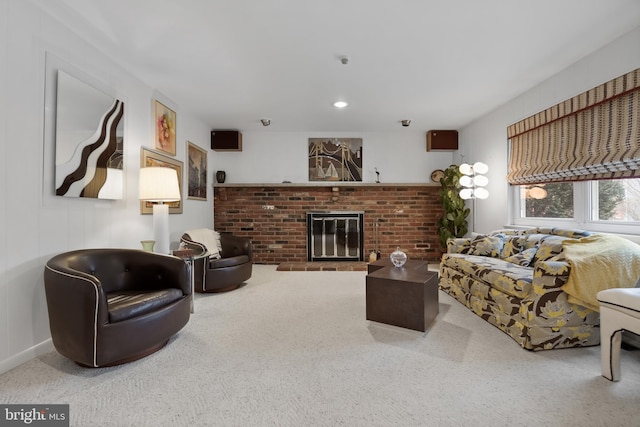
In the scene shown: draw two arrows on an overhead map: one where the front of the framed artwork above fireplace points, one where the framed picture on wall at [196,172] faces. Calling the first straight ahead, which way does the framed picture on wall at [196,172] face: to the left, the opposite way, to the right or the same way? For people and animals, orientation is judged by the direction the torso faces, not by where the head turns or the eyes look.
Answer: to the left

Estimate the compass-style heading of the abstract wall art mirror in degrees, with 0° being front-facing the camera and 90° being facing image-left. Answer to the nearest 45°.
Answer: approximately 315°

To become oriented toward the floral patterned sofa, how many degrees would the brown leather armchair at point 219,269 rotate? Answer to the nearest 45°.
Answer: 0° — it already faces it

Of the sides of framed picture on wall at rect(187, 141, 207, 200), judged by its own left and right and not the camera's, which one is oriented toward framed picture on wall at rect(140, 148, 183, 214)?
right

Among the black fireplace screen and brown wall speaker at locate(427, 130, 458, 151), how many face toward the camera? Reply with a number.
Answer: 2
